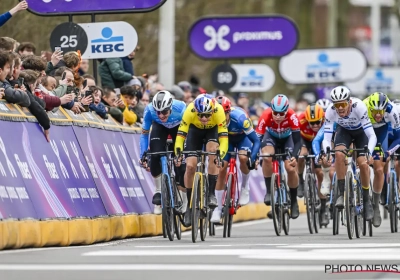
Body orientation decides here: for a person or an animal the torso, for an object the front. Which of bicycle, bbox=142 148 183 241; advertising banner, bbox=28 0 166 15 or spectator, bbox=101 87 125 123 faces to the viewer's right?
the spectator

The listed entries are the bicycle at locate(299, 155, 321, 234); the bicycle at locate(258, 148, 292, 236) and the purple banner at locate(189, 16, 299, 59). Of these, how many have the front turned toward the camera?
3

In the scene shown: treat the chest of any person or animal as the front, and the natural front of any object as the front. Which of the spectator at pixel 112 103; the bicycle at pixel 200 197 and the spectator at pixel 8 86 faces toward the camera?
the bicycle

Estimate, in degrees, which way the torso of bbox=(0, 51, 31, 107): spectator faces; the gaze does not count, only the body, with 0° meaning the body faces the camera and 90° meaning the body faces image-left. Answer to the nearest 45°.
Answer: approximately 270°

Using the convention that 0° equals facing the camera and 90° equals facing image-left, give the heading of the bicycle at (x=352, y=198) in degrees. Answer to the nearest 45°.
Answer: approximately 0°
